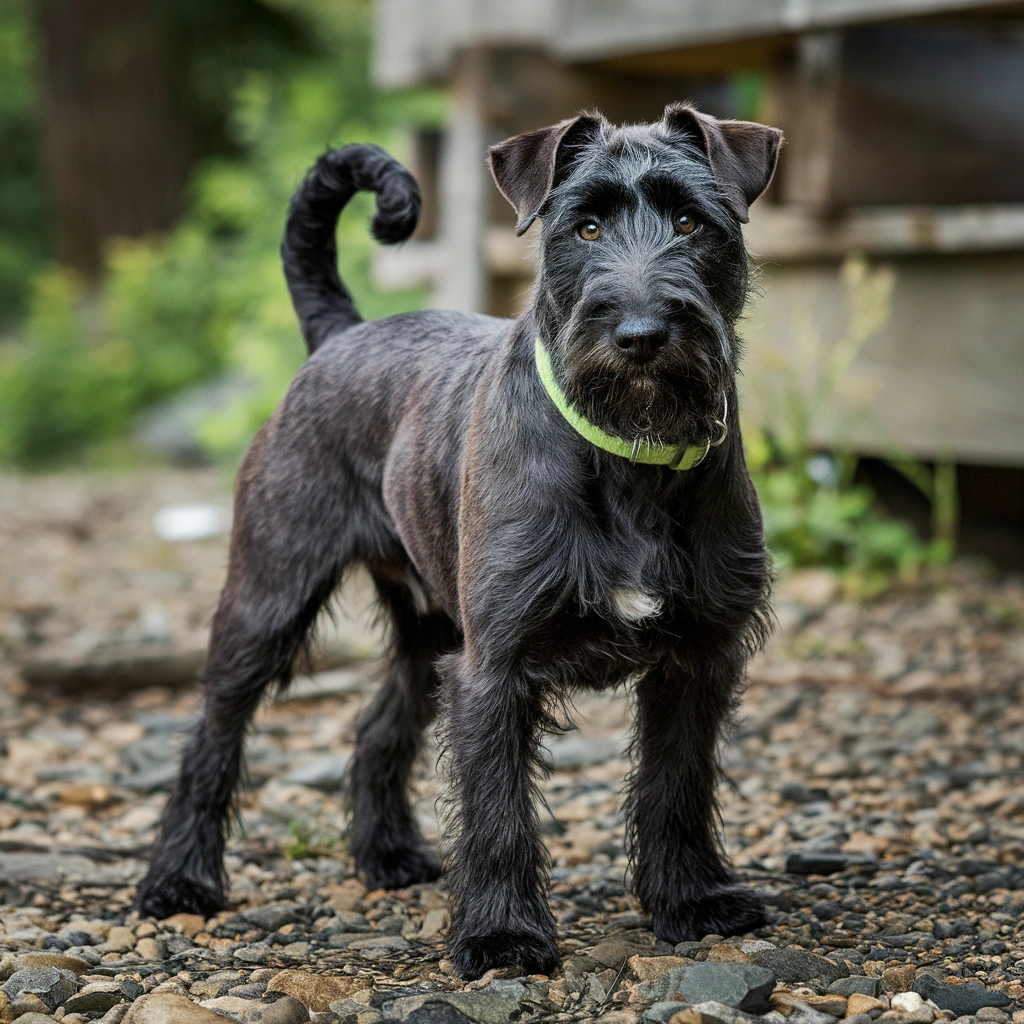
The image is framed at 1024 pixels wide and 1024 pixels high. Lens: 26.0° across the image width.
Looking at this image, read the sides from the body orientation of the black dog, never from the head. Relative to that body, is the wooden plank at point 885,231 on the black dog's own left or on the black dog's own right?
on the black dog's own left

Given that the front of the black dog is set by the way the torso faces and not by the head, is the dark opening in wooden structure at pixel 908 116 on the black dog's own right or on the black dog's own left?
on the black dog's own left

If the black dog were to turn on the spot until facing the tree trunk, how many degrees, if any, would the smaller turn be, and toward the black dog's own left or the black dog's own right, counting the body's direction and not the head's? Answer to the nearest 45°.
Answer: approximately 135° to the black dog's own left

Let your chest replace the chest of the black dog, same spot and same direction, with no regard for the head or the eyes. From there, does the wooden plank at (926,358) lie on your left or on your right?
on your left

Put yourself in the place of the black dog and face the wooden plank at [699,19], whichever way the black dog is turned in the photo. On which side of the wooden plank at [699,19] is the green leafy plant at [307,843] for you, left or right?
left

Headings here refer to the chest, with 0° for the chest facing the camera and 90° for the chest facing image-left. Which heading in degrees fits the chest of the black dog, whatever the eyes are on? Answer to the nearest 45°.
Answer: approximately 315°

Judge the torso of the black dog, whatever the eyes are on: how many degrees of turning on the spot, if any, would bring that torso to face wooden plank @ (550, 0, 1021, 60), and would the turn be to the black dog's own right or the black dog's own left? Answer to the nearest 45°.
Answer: approximately 135° to the black dog's own left
